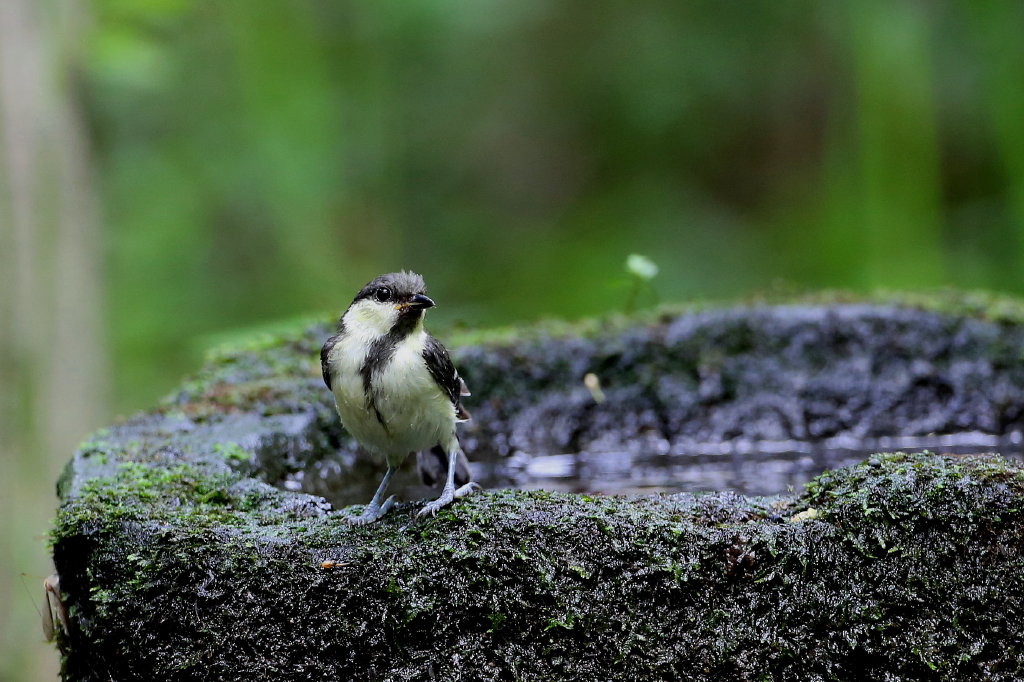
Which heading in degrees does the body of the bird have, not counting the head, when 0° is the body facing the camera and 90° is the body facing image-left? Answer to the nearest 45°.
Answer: approximately 0°

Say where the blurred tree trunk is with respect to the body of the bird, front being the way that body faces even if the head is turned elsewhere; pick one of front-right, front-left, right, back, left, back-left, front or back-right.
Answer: back-right
